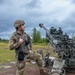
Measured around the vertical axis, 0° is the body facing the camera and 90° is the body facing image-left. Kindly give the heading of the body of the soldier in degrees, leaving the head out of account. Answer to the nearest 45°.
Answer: approximately 315°

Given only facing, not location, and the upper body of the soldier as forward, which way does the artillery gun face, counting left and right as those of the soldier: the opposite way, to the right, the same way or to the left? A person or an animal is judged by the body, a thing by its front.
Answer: the opposite way

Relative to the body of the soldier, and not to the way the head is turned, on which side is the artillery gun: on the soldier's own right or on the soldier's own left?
on the soldier's own left

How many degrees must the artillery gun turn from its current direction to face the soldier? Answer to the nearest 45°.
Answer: approximately 90° to its left
